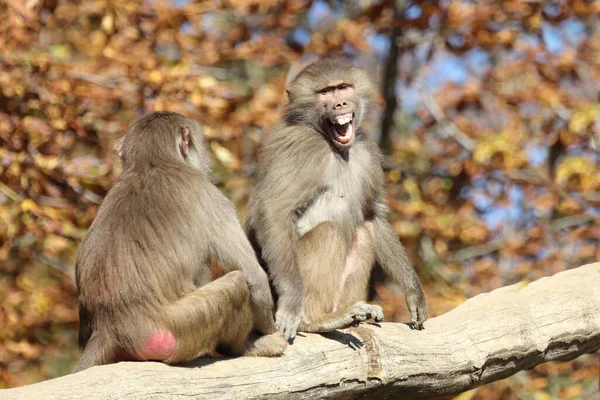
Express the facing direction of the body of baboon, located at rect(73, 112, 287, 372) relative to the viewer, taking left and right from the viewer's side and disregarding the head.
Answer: facing away from the viewer and to the right of the viewer

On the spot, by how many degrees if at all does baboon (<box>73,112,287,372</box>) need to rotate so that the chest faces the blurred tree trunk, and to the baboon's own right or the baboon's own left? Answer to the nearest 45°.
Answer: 0° — it already faces it

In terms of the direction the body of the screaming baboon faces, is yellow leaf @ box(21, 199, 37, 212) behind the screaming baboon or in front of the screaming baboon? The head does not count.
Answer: behind

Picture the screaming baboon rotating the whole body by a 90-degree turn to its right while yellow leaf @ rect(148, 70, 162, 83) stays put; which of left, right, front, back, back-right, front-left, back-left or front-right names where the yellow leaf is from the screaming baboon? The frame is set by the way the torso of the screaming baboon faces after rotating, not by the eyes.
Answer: right

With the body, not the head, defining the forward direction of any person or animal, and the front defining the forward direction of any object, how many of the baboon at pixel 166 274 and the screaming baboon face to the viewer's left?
0

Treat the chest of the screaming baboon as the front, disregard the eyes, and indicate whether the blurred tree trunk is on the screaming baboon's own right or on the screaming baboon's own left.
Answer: on the screaming baboon's own left

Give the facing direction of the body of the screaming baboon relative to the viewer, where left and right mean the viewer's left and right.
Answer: facing the viewer and to the right of the viewer

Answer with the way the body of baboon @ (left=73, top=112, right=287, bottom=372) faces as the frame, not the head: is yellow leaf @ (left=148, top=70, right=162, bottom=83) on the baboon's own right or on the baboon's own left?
on the baboon's own left

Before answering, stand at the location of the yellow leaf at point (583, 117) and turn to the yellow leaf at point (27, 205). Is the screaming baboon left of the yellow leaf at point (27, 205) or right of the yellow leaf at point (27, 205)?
left

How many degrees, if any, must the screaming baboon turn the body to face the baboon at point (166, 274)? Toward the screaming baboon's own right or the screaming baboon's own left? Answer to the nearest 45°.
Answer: approximately 90° to the screaming baboon's own right

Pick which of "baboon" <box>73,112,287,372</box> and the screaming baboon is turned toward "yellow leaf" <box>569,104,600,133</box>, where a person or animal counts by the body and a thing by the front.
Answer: the baboon
